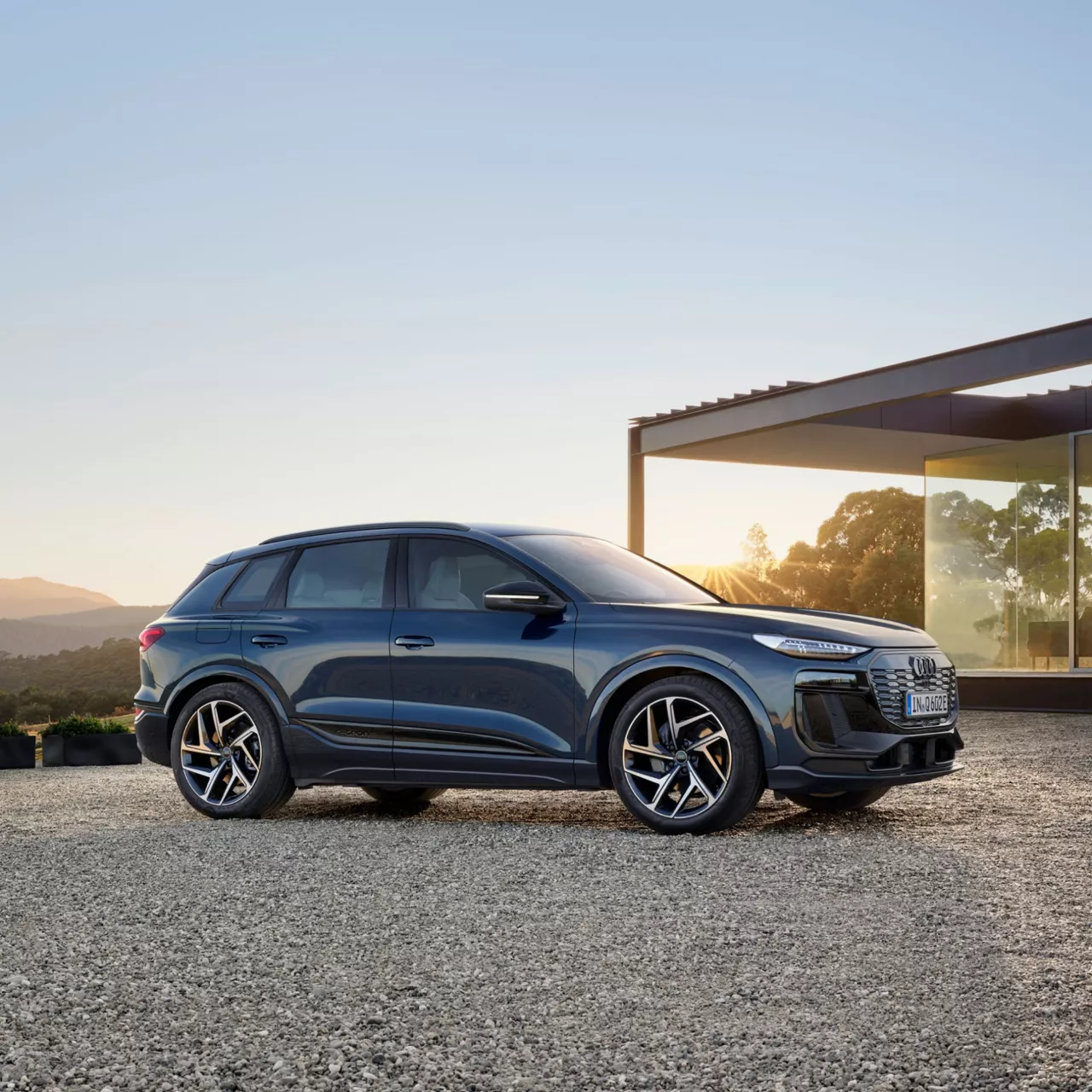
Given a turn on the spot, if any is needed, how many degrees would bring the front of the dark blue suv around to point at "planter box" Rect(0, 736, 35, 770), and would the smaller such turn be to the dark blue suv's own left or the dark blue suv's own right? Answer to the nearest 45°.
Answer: approximately 180°

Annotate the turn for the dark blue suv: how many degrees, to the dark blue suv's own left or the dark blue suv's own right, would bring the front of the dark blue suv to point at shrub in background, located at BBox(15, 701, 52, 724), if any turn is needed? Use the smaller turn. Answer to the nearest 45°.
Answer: approximately 180°

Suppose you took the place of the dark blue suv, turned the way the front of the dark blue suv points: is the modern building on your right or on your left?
on your left

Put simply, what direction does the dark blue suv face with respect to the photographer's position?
facing the viewer and to the right of the viewer

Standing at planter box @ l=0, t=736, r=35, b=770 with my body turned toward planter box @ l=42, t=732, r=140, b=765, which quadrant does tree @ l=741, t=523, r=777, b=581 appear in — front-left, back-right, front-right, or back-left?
front-left

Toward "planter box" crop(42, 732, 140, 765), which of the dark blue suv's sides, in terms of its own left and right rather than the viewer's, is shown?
back

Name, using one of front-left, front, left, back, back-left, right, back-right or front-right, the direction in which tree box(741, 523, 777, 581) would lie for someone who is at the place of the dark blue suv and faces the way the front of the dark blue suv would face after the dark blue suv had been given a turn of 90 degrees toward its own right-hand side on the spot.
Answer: back-right

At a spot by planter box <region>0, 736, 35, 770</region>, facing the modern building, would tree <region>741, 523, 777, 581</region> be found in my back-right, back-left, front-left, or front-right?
front-left
